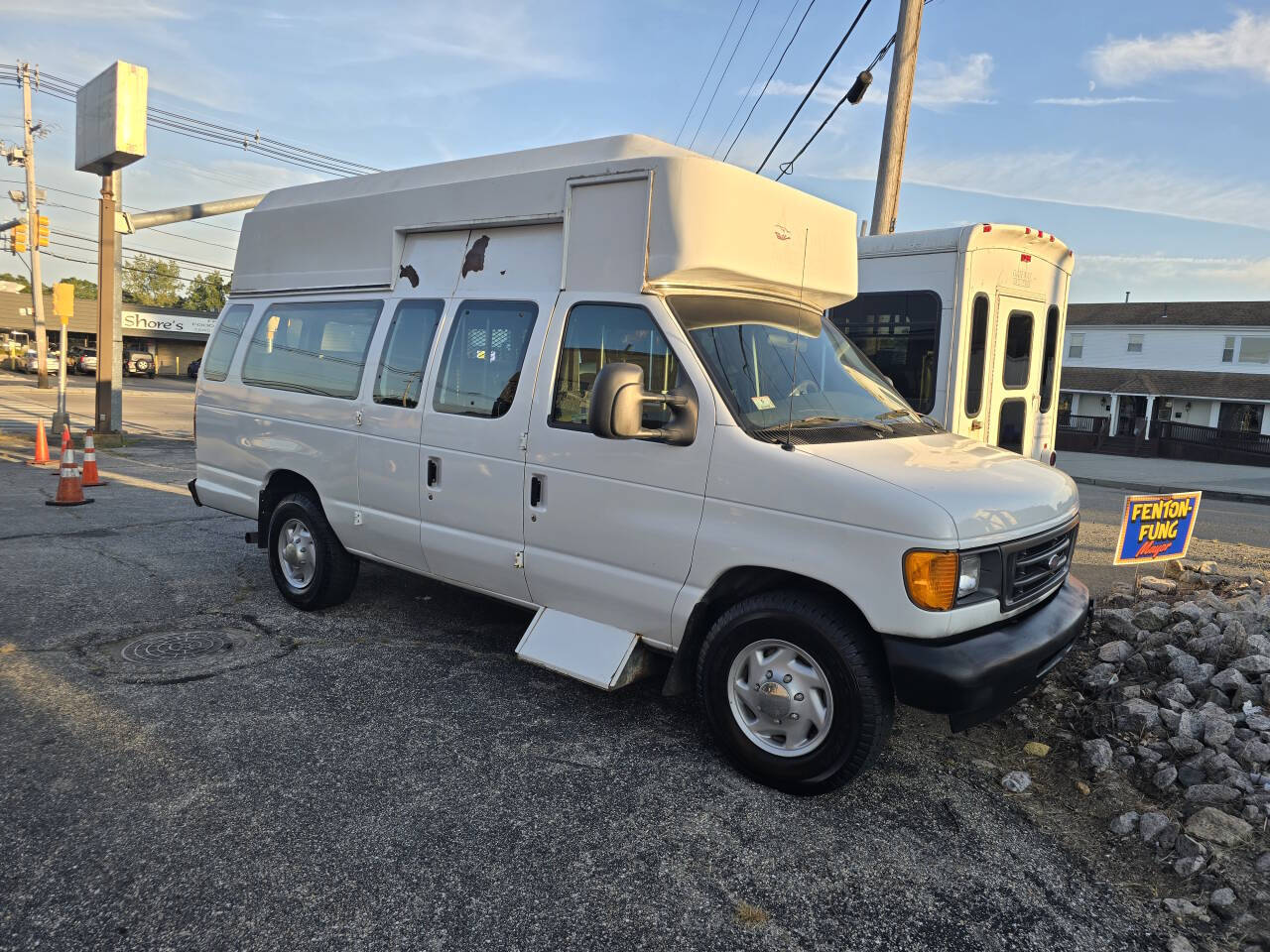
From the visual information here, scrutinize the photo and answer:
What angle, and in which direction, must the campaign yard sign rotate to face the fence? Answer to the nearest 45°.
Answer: approximately 180°

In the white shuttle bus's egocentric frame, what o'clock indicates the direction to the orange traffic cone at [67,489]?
The orange traffic cone is roughly at 10 o'clock from the white shuttle bus.

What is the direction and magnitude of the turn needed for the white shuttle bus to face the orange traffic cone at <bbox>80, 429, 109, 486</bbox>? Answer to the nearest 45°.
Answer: approximately 45° to its left

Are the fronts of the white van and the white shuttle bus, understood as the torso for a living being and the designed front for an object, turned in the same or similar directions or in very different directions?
very different directions

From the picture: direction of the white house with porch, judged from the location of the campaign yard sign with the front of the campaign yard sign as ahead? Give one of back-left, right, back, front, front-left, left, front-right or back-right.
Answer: back

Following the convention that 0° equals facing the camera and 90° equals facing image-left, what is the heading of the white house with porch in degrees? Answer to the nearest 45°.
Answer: approximately 0°

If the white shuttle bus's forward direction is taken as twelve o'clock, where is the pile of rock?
The pile of rock is roughly at 7 o'clock from the white shuttle bus.

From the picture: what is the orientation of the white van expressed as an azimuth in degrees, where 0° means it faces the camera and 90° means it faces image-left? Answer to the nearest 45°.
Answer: approximately 315°

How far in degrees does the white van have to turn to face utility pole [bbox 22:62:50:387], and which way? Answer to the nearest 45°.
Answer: approximately 180°

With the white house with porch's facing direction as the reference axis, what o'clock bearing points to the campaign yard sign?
The campaign yard sign is roughly at 12 o'clock from the white house with porch.

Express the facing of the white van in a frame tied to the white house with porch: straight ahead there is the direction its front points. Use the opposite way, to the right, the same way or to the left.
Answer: to the left

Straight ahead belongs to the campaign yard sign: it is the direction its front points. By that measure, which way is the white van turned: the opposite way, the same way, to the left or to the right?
to the left
